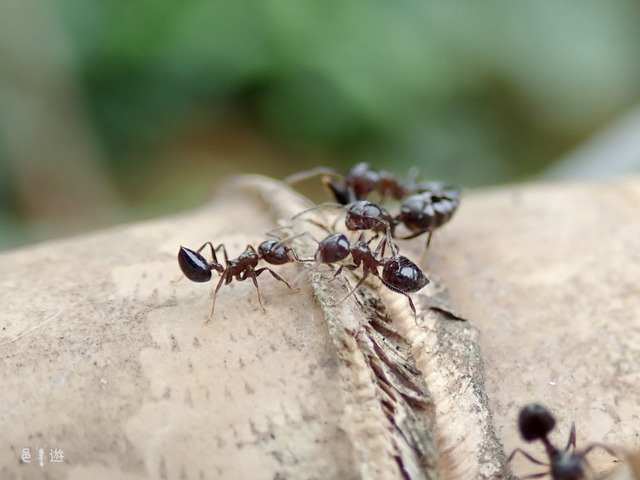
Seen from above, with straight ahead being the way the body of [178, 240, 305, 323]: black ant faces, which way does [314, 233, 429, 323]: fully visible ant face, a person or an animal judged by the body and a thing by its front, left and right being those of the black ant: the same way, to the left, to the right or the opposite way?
the opposite way

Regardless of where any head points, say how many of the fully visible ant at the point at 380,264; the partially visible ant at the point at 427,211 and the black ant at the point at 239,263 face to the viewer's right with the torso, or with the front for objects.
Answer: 1

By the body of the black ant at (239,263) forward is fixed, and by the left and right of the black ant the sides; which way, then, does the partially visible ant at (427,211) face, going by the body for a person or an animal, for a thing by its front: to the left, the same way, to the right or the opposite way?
the opposite way

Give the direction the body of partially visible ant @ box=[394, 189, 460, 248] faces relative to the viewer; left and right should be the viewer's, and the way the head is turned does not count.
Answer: facing to the left of the viewer

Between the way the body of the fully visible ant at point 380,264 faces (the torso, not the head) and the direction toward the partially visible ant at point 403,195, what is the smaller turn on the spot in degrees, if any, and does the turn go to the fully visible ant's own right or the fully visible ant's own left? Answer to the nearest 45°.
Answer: approximately 90° to the fully visible ant's own right

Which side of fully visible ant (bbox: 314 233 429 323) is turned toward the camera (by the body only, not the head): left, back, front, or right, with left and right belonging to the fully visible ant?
left

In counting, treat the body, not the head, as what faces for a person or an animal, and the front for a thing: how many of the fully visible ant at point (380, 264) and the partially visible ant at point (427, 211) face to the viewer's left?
2

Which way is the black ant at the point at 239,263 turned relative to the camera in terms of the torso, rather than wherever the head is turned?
to the viewer's right
